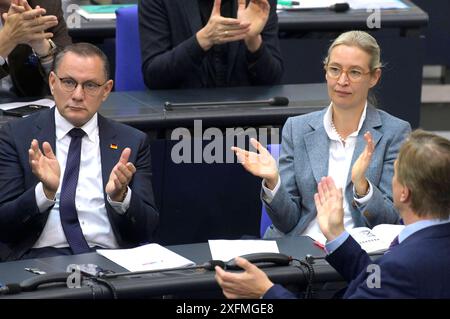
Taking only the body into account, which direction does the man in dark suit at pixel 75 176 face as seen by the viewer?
toward the camera

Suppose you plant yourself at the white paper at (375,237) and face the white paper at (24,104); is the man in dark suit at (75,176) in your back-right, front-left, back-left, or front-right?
front-left

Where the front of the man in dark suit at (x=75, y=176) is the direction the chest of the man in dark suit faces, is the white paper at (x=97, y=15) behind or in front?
behind

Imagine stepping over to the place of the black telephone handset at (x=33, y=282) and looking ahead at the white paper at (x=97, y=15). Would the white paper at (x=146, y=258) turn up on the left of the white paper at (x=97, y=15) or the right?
right

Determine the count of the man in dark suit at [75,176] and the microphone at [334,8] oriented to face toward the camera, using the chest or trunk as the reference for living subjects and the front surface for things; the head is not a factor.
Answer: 1

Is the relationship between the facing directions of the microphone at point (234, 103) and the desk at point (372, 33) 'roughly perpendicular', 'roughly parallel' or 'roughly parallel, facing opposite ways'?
roughly perpendicular

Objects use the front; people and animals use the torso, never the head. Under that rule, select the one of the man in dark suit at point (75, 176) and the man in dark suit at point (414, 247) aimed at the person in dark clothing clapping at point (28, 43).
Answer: the man in dark suit at point (414, 247)

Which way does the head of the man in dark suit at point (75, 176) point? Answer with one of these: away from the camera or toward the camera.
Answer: toward the camera
